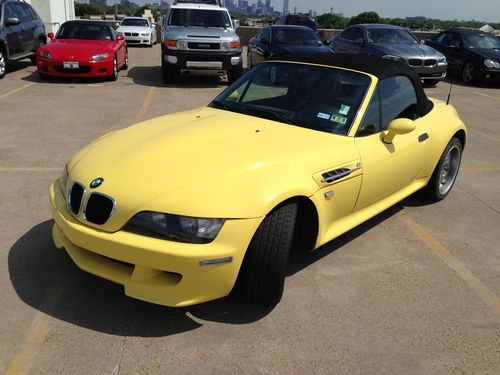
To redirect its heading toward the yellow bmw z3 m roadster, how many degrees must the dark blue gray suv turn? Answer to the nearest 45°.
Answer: approximately 45° to its left

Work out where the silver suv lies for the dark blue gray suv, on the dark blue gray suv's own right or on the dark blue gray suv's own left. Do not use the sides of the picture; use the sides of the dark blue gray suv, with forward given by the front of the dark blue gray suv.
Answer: on the dark blue gray suv's own left

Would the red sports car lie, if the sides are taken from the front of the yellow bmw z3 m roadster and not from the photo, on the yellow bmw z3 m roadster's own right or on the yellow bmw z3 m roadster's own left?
on the yellow bmw z3 m roadster's own right

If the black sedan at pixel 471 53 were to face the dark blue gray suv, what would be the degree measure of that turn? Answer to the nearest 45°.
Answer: approximately 90° to its right

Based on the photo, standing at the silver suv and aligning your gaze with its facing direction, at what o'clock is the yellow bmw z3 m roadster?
The yellow bmw z3 m roadster is roughly at 12 o'clock from the silver suv.

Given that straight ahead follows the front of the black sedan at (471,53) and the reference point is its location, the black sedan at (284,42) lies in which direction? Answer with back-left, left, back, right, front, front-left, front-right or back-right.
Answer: right

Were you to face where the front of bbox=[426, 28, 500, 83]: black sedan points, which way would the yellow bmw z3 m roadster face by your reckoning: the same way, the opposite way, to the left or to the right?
to the right

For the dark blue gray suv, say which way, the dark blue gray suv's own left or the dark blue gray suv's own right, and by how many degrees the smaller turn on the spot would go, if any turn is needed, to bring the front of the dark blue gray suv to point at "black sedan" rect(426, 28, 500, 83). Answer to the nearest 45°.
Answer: approximately 135° to the dark blue gray suv's own left

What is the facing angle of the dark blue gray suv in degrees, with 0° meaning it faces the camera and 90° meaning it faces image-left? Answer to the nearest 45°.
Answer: approximately 45°

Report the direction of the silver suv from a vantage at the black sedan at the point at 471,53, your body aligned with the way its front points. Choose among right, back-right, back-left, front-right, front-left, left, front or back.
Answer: right

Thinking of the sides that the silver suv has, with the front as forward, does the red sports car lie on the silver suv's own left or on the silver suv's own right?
on the silver suv's own right

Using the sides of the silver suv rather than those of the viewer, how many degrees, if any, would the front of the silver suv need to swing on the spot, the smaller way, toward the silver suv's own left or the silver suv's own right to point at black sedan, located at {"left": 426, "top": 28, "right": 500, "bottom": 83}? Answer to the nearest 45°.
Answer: approximately 90° to the silver suv's own left

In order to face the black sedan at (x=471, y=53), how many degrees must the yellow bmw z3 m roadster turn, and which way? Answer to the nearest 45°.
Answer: approximately 180°

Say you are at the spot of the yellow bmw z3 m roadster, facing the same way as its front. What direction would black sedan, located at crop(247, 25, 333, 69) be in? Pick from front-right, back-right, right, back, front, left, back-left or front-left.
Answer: back-right
